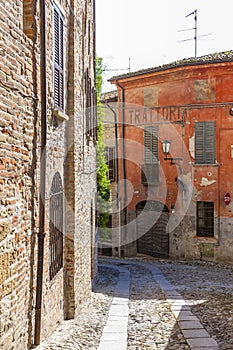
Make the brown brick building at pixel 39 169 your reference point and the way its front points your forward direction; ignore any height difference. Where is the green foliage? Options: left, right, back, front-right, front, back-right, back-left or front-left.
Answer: left

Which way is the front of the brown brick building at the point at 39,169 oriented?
to the viewer's right

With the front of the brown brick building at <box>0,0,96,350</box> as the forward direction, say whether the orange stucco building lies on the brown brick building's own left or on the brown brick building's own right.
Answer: on the brown brick building's own left
